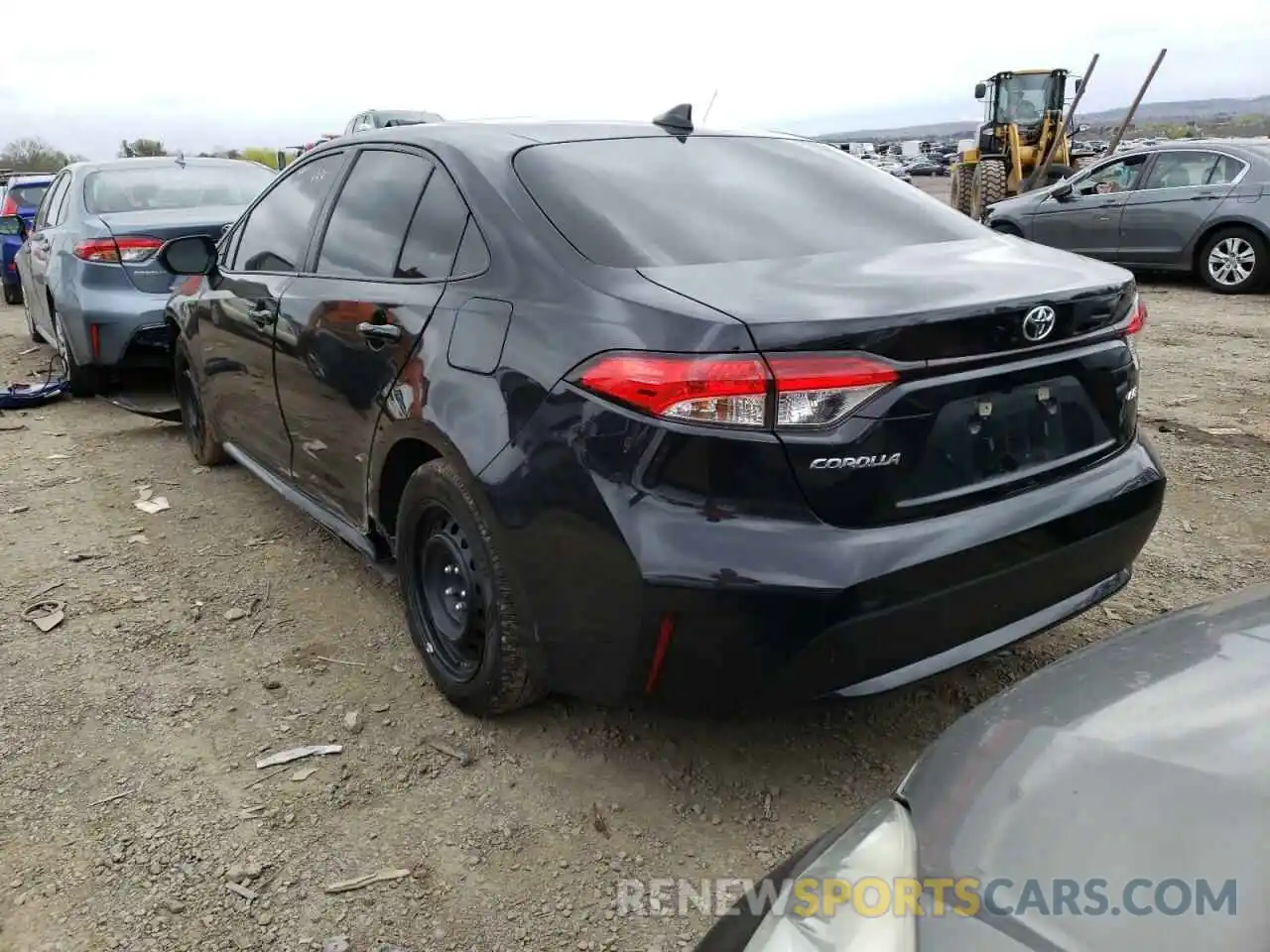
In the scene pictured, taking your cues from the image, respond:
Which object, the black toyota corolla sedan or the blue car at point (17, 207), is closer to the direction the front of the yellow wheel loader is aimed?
the black toyota corolla sedan

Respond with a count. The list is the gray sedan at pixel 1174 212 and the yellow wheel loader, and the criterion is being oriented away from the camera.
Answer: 0

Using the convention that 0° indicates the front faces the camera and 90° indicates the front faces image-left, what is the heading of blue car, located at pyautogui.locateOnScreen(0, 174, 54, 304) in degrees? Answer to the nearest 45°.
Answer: approximately 180°

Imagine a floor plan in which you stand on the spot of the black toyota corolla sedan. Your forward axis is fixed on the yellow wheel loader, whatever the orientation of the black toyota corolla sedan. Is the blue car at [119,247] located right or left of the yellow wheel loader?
left

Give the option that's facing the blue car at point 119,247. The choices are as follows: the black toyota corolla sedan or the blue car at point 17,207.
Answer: the black toyota corolla sedan

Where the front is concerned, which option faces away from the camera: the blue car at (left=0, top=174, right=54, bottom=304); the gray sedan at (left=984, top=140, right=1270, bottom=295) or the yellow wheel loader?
the blue car

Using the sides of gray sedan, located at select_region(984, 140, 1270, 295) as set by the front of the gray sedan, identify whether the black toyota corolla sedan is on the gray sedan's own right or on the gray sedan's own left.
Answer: on the gray sedan's own left

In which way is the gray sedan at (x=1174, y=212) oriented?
to the viewer's left

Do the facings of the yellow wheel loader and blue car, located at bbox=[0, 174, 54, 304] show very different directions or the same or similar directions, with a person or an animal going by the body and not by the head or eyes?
very different directions

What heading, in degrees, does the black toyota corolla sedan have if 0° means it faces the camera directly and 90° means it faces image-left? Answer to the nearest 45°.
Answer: approximately 135°

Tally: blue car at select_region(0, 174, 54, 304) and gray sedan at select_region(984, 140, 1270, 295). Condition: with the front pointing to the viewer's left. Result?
1

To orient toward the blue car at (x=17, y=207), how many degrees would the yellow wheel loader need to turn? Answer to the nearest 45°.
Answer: approximately 90° to its right

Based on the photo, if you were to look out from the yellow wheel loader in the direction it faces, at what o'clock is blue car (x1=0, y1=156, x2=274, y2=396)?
The blue car is roughly at 2 o'clock from the yellow wheel loader.

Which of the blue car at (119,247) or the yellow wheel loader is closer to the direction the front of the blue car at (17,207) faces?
the yellow wheel loader

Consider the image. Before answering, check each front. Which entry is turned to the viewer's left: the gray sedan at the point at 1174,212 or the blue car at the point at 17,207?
the gray sedan
